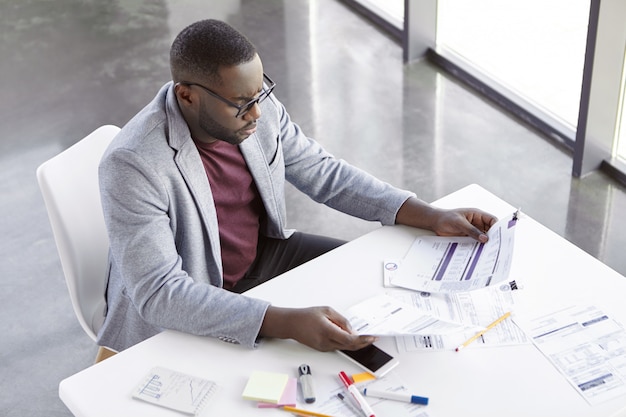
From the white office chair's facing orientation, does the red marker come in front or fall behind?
in front

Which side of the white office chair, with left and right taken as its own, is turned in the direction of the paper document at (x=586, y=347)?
front

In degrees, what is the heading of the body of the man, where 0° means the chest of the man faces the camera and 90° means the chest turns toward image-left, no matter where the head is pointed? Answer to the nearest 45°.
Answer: approximately 315°

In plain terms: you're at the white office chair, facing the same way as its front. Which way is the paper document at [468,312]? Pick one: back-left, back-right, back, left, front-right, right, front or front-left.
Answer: front

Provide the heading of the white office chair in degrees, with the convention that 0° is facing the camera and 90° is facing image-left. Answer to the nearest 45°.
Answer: approximately 315°

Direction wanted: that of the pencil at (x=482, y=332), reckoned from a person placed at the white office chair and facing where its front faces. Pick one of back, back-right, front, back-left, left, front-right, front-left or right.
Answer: front

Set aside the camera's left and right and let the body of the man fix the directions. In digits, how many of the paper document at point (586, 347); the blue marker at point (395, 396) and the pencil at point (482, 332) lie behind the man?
0

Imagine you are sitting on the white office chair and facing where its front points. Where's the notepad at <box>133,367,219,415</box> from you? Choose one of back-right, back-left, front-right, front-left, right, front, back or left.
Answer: front-right

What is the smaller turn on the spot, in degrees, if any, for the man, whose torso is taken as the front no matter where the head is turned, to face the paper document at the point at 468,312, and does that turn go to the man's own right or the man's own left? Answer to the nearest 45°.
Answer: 0° — they already face it
